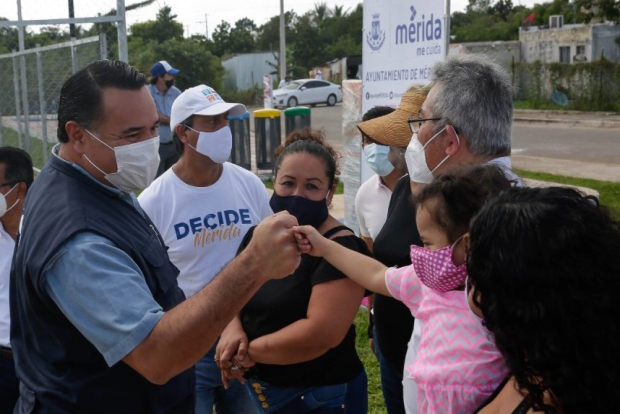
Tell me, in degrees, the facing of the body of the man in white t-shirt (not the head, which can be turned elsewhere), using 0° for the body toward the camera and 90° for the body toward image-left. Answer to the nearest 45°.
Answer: approximately 315°

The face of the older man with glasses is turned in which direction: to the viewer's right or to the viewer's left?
to the viewer's left

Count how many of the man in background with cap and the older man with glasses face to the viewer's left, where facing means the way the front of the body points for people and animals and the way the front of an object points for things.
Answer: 1

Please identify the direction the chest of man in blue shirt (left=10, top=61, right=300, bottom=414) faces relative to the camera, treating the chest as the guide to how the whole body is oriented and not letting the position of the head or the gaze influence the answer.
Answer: to the viewer's right

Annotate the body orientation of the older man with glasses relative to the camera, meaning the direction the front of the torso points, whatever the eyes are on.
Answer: to the viewer's left

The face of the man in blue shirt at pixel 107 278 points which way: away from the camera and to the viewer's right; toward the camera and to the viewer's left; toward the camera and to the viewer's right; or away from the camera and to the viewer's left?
toward the camera and to the viewer's right

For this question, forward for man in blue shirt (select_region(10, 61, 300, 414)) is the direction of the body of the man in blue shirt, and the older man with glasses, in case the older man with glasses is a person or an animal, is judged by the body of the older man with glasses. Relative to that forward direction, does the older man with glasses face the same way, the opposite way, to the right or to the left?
the opposite way

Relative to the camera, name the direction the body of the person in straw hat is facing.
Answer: to the viewer's left

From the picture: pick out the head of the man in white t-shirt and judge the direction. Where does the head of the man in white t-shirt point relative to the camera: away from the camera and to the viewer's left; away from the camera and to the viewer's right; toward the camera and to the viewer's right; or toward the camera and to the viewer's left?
toward the camera and to the viewer's right

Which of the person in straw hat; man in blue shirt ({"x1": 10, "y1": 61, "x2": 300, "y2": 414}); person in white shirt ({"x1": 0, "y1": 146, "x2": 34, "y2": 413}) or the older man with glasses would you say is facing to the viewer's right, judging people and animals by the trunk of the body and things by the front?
the man in blue shirt

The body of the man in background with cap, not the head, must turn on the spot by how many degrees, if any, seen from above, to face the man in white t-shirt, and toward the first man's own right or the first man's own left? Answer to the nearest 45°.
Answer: approximately 45° to the first man's own right

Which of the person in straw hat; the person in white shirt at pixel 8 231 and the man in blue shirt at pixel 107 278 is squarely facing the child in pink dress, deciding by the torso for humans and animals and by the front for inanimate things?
the man in blue shirt

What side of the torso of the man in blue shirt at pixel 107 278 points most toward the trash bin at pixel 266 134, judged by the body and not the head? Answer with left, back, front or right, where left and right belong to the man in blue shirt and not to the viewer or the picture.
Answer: left
